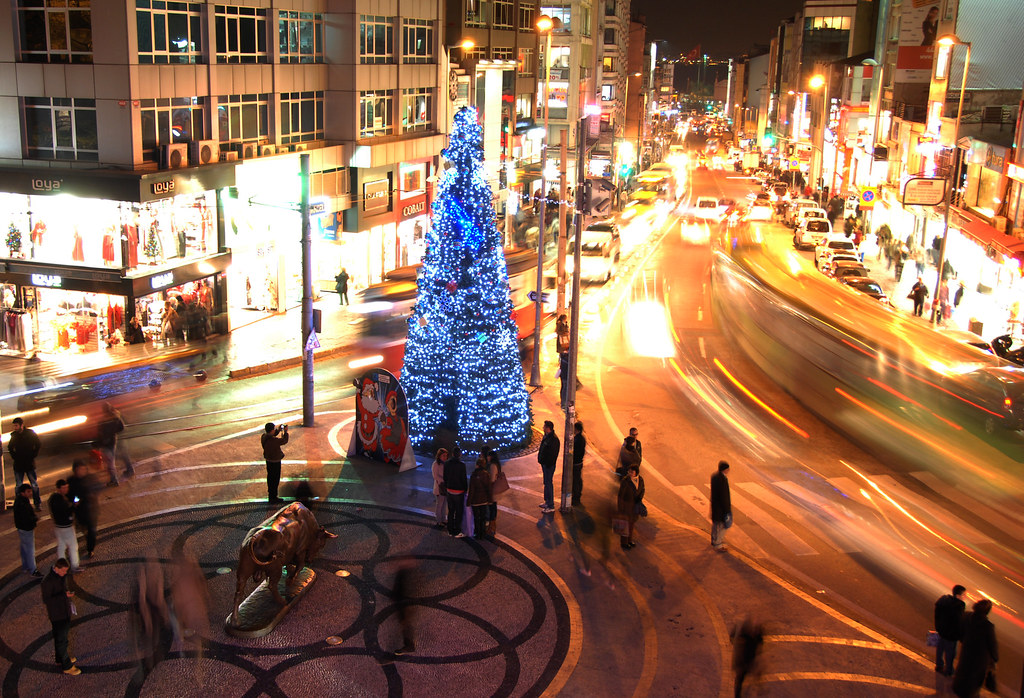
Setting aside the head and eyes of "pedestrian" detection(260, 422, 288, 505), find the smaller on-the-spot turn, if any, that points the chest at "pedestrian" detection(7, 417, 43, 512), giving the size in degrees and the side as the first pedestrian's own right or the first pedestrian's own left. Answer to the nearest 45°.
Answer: approximately 180°

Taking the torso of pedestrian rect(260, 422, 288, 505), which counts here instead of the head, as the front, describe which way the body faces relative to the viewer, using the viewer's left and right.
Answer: facing to the right of the viewer

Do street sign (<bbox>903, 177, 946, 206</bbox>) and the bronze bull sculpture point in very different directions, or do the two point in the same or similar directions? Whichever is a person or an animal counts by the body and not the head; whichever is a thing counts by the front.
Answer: very different directions

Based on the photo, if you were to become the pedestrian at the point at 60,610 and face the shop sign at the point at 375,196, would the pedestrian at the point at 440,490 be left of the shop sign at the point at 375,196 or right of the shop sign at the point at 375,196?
right

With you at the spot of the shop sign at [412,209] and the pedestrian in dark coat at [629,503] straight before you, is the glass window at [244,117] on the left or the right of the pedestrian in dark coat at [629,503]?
right

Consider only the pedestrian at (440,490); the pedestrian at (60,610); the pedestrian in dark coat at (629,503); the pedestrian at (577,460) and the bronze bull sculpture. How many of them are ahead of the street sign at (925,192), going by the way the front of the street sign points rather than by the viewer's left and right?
5

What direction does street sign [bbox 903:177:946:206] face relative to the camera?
toward the camera

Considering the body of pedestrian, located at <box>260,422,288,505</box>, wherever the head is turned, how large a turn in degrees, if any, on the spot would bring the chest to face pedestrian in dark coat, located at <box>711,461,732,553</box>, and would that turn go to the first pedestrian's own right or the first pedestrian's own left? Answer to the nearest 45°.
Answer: approximately 45° to the first pedestrian's own right

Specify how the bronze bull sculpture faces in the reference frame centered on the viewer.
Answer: facing away from the viewer and to the right of the viewer

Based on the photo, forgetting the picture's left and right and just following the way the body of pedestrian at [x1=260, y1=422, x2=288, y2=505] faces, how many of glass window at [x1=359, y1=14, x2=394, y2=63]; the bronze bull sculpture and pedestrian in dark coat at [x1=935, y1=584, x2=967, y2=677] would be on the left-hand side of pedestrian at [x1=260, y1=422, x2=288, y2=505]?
1

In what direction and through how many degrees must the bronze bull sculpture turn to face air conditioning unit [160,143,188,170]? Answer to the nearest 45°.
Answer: approximately 45° to its left

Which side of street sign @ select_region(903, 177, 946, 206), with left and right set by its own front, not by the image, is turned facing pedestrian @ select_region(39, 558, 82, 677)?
front

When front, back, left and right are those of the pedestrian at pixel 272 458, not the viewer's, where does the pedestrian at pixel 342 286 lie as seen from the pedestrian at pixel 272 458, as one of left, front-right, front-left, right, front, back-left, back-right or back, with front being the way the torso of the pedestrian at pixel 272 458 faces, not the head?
left

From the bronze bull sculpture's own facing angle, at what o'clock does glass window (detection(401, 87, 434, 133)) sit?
The glass window is roughly at 11 o'clock from the bronze bull sculpture.

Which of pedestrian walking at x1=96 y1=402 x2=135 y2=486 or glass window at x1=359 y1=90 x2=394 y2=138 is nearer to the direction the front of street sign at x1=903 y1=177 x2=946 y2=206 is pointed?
the pedestrian walking

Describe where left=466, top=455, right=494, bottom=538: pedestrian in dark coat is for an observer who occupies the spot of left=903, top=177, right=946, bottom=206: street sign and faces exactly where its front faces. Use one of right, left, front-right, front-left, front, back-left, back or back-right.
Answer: front

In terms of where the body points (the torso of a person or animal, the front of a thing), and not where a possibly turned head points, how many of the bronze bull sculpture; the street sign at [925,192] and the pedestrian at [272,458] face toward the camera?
1

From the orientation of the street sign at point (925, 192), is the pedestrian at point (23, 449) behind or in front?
in front

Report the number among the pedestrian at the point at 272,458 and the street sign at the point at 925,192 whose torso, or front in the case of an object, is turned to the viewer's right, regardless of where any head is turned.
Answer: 1
